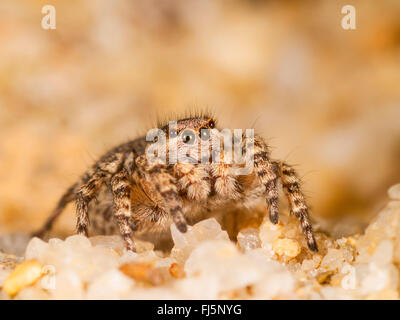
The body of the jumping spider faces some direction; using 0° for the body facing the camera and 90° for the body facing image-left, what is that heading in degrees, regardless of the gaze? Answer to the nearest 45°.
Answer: approximately 315°
